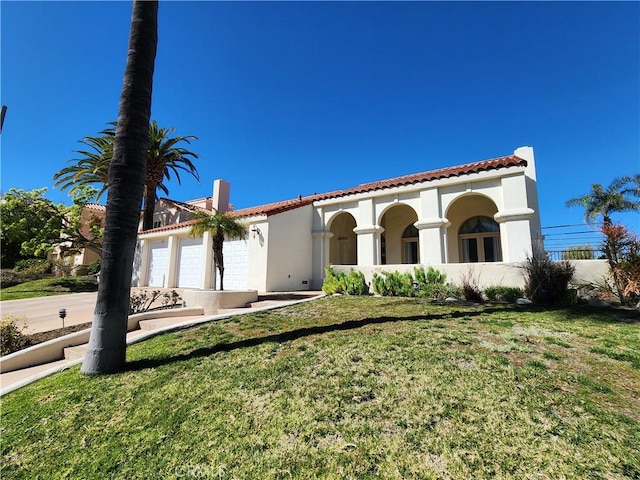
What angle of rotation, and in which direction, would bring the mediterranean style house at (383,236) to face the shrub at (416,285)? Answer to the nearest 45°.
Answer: approximately 45° to its left

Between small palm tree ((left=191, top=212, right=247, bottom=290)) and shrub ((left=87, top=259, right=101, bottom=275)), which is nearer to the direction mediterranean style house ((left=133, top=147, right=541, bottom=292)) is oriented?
the small palm tree

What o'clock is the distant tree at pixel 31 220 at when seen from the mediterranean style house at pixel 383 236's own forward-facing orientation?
The distant tree is roughly at 2 o'clock from the mediterranean style house.

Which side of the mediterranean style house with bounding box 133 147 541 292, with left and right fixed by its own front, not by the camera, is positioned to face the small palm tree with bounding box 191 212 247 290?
front

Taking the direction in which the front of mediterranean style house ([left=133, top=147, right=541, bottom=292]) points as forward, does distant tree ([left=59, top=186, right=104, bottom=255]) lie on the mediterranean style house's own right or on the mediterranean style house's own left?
on the mediterranean style house's own right

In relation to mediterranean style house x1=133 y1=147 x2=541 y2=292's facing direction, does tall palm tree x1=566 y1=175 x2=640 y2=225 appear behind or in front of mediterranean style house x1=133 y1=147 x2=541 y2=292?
behind

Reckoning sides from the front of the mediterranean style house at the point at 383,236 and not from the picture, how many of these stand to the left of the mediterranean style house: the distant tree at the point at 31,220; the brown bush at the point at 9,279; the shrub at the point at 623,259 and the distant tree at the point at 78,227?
1

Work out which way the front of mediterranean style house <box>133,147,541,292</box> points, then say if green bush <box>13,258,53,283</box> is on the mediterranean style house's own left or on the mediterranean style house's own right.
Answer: on the mediterranean style house's own right

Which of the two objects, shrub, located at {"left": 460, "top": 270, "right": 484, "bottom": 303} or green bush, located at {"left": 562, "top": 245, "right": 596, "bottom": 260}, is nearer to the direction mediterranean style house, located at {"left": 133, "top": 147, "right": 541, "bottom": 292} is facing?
the shrub

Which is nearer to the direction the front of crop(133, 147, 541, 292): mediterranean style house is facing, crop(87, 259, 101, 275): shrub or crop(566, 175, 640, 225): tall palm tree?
the shrub

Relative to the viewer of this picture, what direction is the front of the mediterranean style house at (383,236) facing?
facing the viewer and to the left of the viewer

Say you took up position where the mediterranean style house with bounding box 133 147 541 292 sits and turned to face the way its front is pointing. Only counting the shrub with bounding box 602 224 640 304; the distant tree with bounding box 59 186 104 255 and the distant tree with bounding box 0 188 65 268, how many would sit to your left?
1

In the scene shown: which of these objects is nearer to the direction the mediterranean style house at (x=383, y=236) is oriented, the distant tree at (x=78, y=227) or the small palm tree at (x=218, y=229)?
the small palm tree

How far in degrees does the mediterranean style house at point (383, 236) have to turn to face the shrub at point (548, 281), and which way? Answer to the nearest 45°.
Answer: approximately 90° to its left

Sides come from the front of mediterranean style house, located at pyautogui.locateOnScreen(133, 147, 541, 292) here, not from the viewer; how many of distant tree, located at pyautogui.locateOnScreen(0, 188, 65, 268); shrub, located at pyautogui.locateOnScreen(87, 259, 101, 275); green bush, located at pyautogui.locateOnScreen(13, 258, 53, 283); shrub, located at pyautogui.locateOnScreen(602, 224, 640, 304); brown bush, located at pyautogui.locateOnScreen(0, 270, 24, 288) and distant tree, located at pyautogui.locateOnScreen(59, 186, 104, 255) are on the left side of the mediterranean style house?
1

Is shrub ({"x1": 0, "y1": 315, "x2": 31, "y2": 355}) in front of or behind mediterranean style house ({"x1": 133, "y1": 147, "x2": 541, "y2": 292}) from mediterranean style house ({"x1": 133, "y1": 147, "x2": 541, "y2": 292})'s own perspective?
in front
